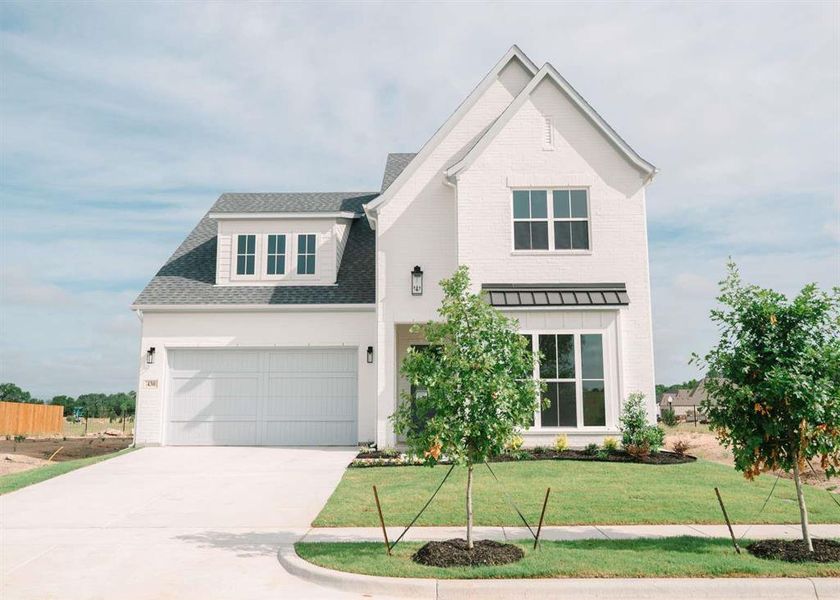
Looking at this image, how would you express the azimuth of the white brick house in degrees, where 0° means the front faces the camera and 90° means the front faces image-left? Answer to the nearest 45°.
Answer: approximately 0°

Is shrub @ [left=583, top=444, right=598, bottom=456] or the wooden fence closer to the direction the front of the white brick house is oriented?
the shrub

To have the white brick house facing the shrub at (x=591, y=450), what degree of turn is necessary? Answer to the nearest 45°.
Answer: approximately 45° to its left

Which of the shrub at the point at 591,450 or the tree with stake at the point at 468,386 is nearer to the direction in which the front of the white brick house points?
the tree with stake

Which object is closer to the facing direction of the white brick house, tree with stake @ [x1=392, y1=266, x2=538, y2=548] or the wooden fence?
the tree with stake

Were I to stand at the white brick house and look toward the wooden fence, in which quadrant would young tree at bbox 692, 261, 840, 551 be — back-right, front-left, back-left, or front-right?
back-left

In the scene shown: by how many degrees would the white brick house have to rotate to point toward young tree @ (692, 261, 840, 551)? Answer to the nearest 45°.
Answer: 0° — it already faces it

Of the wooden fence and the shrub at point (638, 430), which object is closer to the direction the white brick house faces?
the shrub

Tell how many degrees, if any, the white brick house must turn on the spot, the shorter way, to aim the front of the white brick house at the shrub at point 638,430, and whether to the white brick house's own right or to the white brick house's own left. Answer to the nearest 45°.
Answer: approximately 45° to the white brick house's own left

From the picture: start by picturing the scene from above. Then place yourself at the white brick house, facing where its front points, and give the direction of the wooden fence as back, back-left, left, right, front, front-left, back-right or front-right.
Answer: back-right
